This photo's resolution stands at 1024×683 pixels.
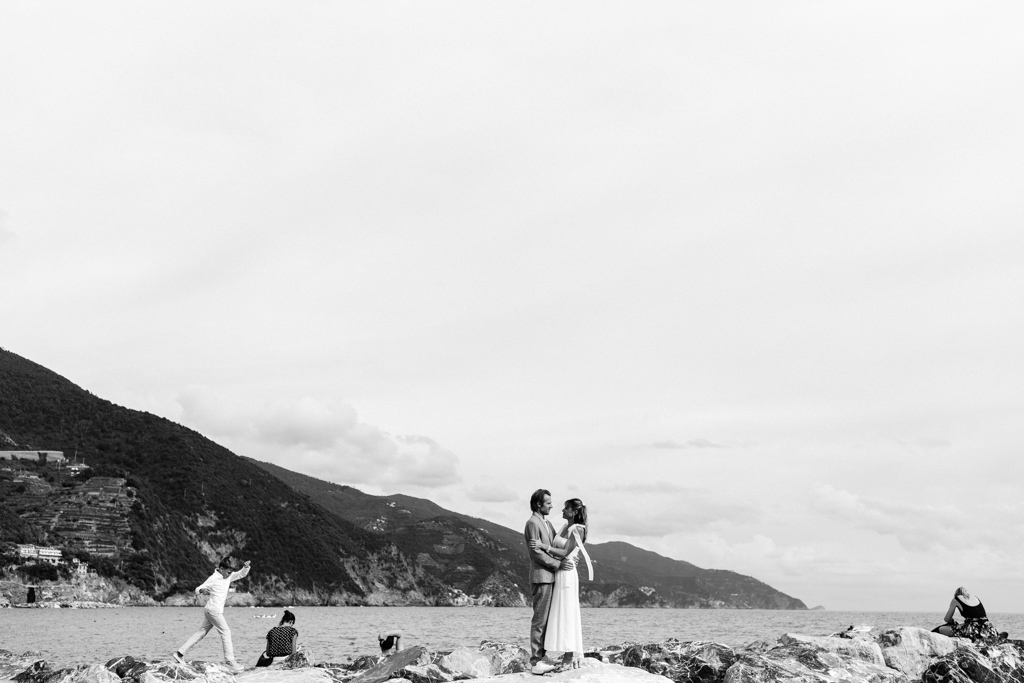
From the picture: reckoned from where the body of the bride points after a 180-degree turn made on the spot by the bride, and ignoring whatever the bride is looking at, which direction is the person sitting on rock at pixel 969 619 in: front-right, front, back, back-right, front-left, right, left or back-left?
front-left

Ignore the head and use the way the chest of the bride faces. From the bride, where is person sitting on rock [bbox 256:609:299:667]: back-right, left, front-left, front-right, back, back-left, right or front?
front-right

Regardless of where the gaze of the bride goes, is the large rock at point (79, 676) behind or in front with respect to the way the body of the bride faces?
in front

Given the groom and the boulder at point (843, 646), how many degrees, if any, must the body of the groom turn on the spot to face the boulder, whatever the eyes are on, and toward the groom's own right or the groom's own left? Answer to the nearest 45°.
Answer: approximately 45° to the groom's own left

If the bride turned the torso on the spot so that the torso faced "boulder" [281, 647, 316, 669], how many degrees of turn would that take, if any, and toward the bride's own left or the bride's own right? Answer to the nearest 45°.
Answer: approximately 45° to the bride's own right

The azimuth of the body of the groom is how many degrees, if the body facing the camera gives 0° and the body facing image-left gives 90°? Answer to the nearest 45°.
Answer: approximately 270°

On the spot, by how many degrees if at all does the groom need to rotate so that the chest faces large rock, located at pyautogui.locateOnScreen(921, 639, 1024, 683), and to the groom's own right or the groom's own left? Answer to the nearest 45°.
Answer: approximately 45° to the groom's own left

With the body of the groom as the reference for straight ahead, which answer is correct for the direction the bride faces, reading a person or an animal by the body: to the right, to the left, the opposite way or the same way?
the opposite way

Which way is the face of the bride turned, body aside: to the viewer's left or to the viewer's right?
to the viewer's left

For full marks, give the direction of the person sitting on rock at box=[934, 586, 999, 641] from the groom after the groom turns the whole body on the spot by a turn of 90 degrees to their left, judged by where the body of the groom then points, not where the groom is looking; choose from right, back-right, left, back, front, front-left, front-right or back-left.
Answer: front-right

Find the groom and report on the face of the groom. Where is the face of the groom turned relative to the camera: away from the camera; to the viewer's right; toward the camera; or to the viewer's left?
to the viewer's right

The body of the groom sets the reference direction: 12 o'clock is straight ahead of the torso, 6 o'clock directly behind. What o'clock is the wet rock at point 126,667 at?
The wet rock is roughly at 7 o'clock from the groom.

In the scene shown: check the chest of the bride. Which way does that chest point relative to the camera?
to the viewer's left

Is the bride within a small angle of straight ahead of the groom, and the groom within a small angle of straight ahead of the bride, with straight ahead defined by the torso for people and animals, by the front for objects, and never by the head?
yes
